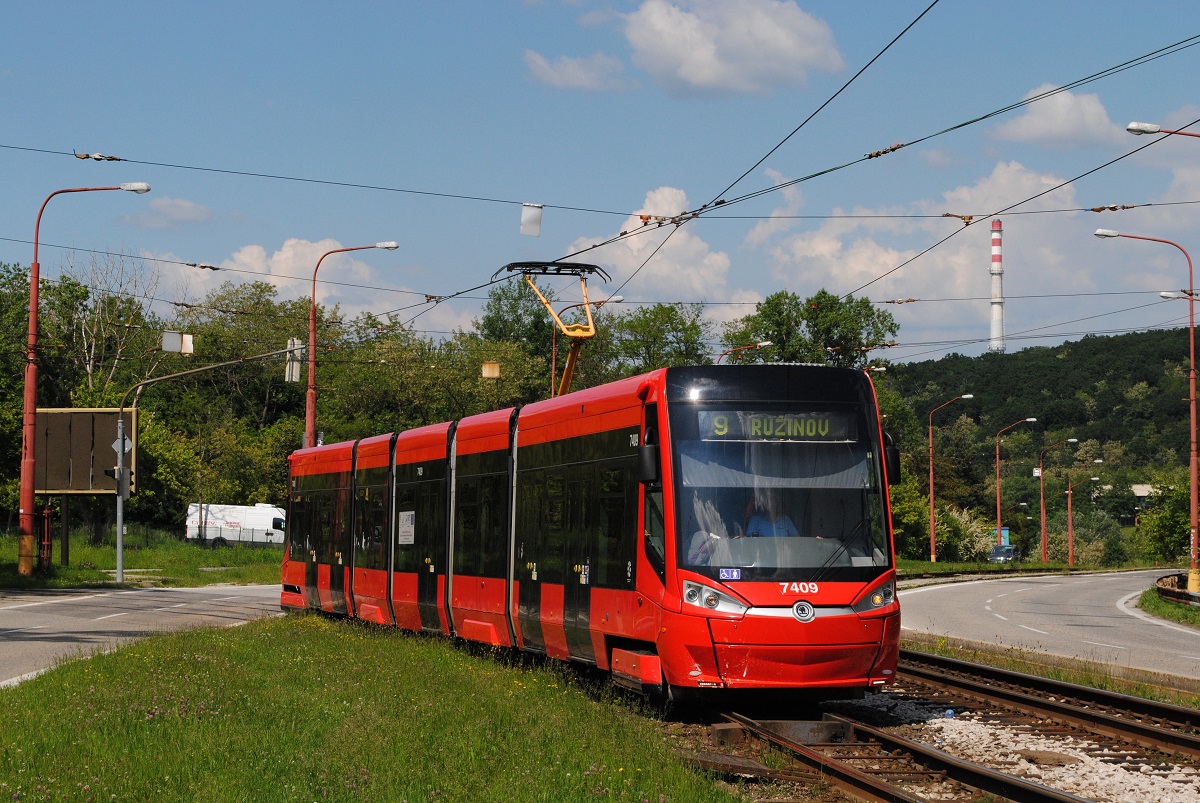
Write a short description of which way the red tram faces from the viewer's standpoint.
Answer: facing the viewer and to the right of the viewer

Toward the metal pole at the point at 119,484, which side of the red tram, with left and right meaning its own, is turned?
back

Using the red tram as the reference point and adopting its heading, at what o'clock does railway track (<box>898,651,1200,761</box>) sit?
The railway track is roughly at 12 o'clock from the red tram.

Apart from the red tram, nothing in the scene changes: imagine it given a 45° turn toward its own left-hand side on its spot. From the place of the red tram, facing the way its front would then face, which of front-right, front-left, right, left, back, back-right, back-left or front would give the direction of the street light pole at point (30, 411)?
back-left
